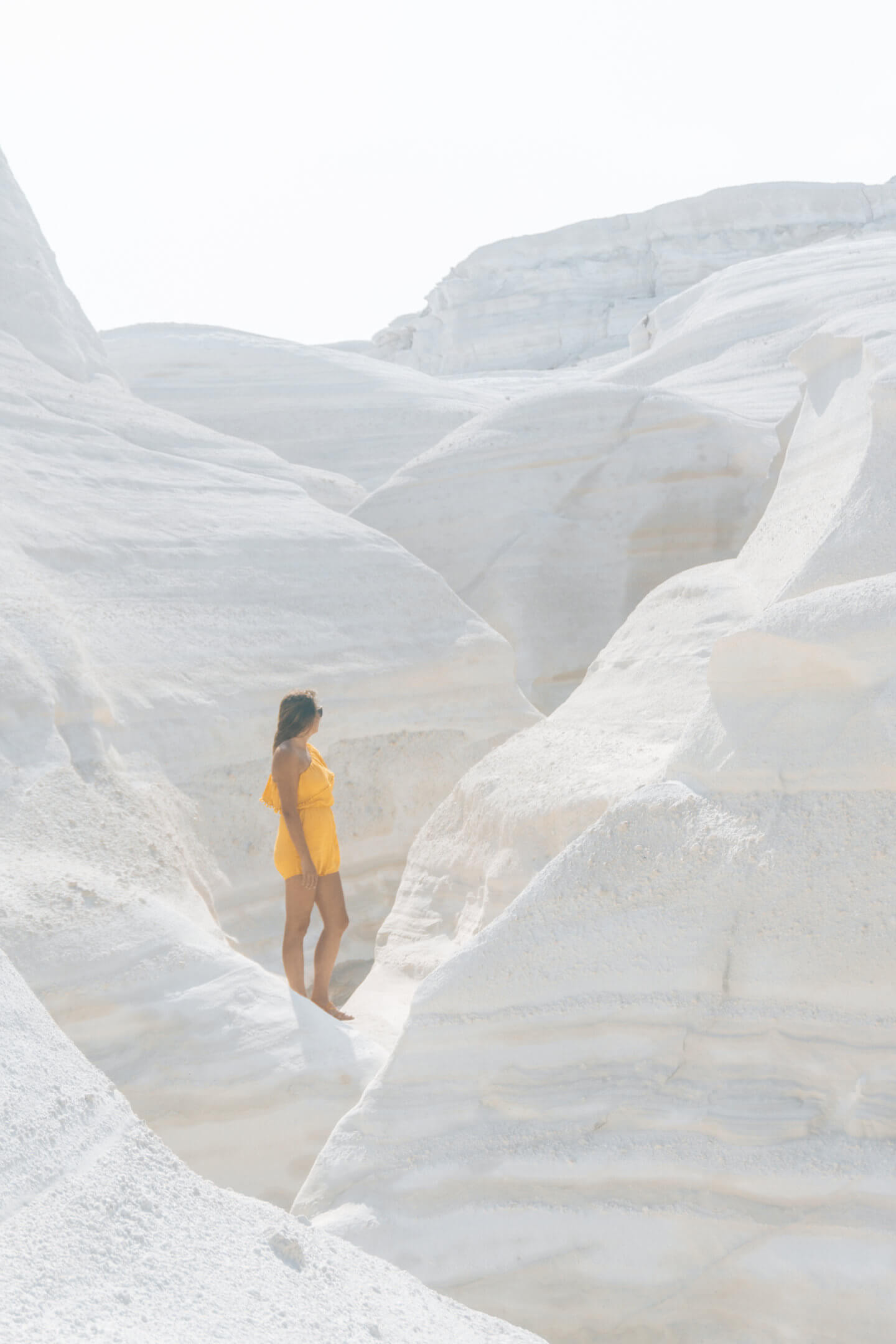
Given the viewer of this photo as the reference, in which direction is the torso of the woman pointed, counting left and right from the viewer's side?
facing to the right of the viewer

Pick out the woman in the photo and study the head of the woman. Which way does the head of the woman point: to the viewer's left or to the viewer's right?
to the viewer's right
